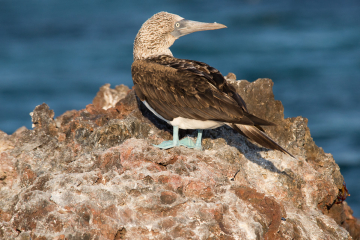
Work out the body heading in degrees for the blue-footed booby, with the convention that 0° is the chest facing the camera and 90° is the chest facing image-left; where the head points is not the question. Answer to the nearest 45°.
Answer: approximately 90°
